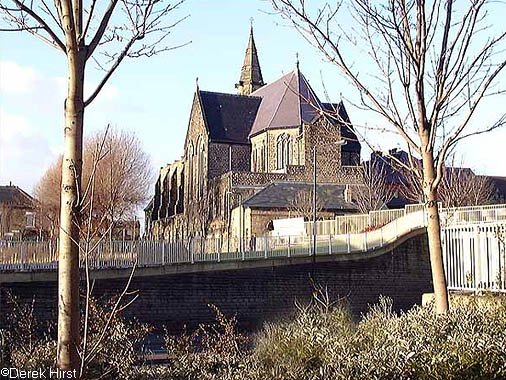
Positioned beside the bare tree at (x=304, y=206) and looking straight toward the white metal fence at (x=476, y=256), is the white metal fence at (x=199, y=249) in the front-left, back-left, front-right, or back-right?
front-right

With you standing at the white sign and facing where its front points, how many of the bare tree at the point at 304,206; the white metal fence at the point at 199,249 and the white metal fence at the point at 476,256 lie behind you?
1

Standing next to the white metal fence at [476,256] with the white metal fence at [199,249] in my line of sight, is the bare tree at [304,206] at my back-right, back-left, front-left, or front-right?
front-right

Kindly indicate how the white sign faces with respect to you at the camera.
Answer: facing the viewer

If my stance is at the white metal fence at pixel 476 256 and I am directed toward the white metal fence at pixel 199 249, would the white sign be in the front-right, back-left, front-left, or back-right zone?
front-right

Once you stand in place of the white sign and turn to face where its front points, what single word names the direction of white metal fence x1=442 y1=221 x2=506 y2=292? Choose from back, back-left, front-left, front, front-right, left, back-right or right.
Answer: front

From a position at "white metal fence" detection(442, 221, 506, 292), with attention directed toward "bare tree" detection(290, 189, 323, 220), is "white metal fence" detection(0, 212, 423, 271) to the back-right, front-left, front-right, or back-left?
front-left

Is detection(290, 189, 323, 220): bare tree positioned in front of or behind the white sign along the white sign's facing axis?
behind

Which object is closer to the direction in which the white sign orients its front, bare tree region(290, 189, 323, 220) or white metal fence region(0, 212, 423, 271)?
the white metal fence

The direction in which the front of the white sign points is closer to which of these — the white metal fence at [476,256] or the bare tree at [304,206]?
the white metal fence

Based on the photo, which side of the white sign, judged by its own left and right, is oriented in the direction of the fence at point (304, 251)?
front

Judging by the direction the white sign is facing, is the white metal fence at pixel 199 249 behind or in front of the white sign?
in front

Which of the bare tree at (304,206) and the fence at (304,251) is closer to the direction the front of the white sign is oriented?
the fence
